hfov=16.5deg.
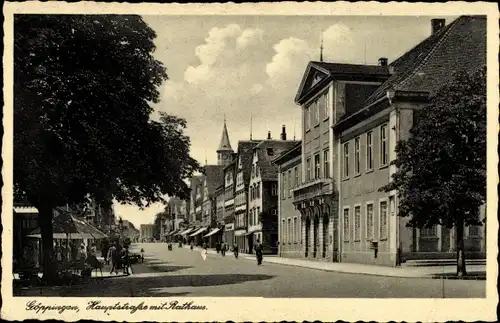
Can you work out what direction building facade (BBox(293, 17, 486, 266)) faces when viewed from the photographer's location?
facing the viewer and to the left of the viewer

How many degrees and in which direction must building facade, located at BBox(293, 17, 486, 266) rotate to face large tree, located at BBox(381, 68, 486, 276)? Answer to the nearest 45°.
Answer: approximately 45° to its left

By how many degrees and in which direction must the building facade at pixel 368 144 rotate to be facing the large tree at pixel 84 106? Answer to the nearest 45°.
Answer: approximately 45° to its left
